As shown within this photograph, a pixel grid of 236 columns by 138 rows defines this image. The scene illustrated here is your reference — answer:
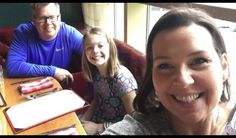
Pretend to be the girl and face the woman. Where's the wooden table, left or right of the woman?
right

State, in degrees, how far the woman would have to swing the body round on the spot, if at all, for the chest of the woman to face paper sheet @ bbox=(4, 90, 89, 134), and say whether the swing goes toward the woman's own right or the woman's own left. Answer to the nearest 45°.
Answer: approximately 135° to the woman's own right

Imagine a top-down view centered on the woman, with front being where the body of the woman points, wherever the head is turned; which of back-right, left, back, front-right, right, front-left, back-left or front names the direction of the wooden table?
back-right

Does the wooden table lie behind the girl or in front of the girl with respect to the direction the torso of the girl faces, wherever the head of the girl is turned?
in front

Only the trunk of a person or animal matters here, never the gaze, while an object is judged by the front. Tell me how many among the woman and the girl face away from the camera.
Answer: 0

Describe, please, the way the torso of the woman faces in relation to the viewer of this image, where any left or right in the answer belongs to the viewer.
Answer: facing the viewer

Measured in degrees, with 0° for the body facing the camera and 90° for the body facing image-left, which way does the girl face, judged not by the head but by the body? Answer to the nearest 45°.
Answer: approximately 45°

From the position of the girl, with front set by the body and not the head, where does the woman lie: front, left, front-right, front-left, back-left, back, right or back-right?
front-left
